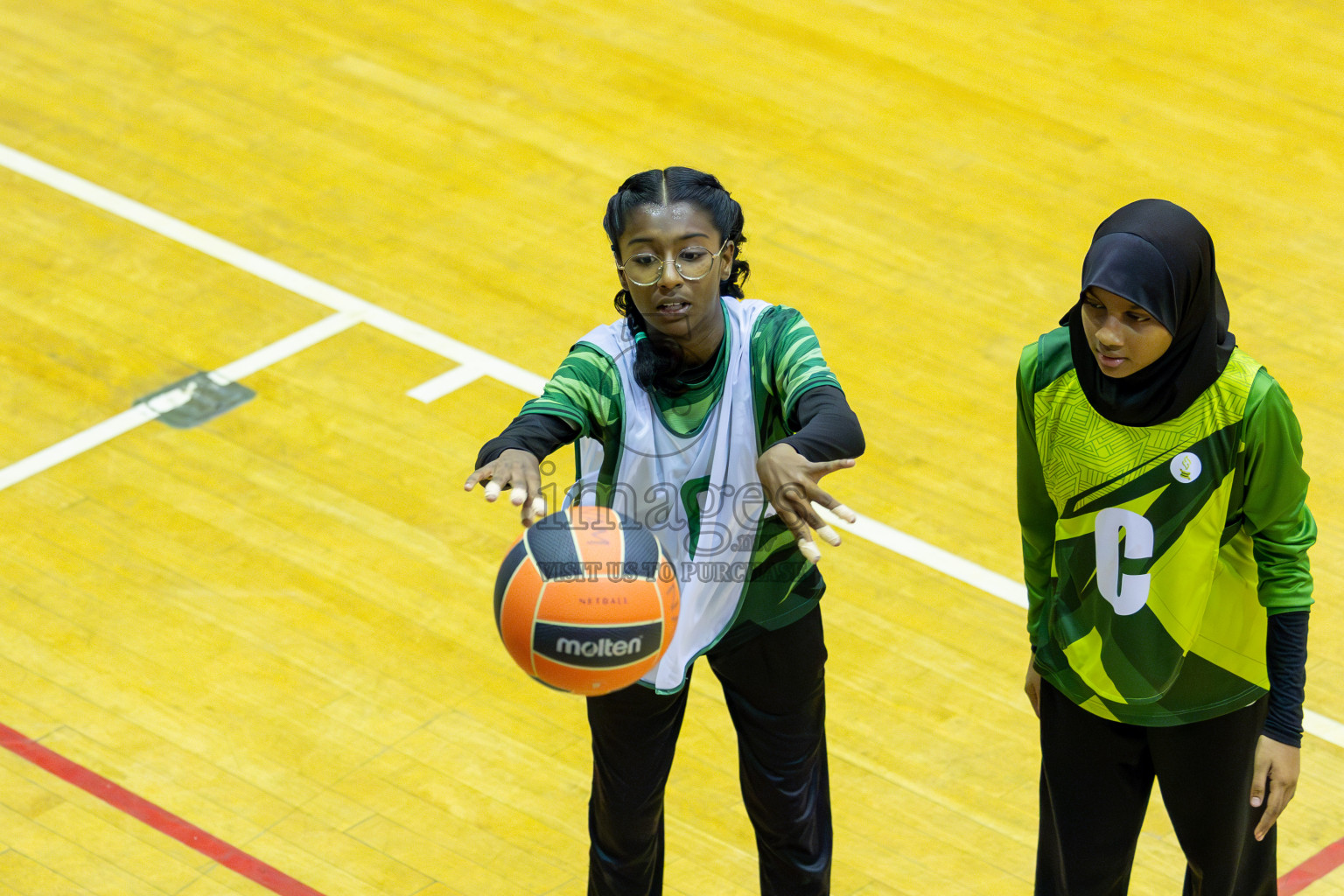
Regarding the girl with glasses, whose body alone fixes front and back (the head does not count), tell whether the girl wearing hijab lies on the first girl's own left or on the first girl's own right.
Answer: on the first girl's own left

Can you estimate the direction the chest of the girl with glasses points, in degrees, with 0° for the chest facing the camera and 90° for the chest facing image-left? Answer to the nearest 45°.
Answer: approximately 0°

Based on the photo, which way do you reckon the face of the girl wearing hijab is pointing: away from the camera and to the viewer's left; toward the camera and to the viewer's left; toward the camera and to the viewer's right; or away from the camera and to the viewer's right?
toward the camera and to the viewer's left
